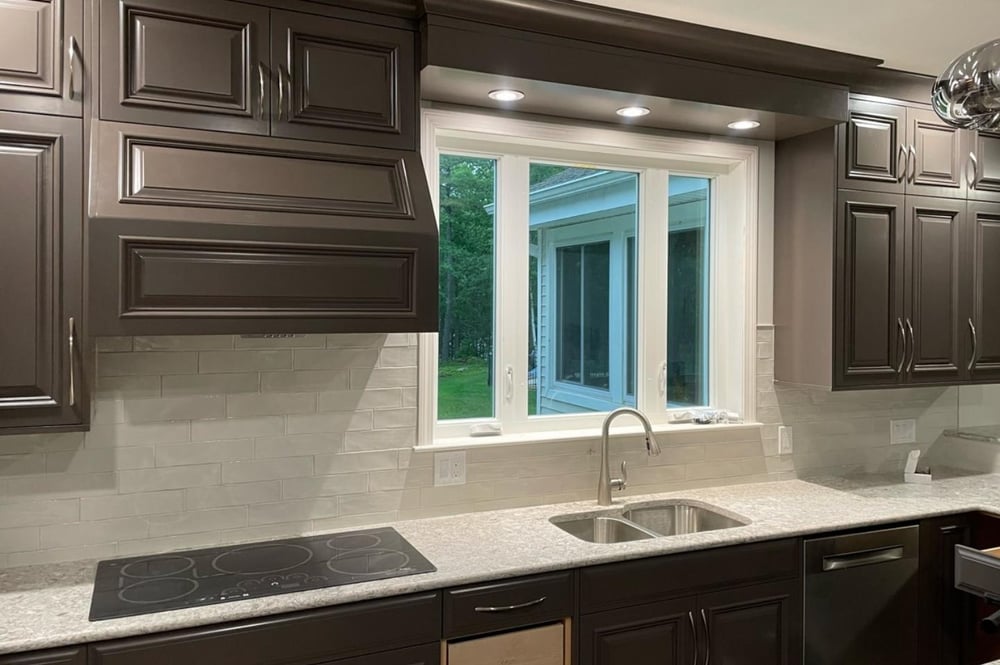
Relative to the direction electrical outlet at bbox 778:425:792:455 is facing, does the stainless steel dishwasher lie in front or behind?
in front

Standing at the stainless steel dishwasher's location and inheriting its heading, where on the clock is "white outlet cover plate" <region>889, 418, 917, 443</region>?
The white outlet cover plate is roughly at 8 o'clock from the stainless steel dishwasher.

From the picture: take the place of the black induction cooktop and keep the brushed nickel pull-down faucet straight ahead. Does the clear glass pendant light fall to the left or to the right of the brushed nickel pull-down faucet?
right

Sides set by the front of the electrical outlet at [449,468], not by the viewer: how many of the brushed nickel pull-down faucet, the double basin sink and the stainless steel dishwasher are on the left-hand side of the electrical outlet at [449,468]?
3

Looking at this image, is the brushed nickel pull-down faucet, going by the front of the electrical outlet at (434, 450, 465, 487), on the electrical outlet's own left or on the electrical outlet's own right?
on the electrical outlet's own left

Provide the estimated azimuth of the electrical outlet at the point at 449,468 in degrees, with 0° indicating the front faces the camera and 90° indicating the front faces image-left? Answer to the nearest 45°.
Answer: approximately 0°

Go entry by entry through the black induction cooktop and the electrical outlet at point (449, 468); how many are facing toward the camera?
2

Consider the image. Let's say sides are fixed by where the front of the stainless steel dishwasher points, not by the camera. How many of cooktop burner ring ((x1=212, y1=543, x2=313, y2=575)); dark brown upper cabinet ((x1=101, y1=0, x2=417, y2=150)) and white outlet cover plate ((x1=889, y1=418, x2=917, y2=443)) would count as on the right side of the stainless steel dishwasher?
2

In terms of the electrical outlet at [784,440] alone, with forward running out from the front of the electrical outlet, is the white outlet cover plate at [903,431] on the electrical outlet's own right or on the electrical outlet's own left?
on the electrical outlet's own left

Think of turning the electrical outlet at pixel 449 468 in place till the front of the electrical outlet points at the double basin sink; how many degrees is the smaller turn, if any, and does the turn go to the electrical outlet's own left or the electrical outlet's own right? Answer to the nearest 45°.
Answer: approximately 90° to the electrical outlet's own left
